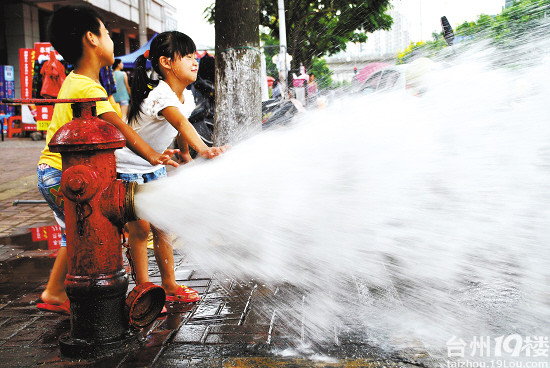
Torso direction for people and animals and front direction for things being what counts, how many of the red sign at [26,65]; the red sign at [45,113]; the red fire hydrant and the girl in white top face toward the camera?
2

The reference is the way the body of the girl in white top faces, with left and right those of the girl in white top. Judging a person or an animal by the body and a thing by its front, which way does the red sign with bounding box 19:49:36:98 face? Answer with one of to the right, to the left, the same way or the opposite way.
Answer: to the right

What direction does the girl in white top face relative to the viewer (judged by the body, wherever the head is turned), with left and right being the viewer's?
facing to the right of the viewer

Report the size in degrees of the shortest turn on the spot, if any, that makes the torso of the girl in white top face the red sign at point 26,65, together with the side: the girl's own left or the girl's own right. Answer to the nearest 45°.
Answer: approximately 90° to the girl's own left

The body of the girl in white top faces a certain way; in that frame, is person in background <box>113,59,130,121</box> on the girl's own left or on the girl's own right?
on the girl's own left

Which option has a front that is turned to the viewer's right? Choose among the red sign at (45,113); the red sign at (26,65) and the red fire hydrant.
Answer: the red fire hydrant

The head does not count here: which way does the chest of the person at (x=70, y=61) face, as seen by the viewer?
to the viewer's right
